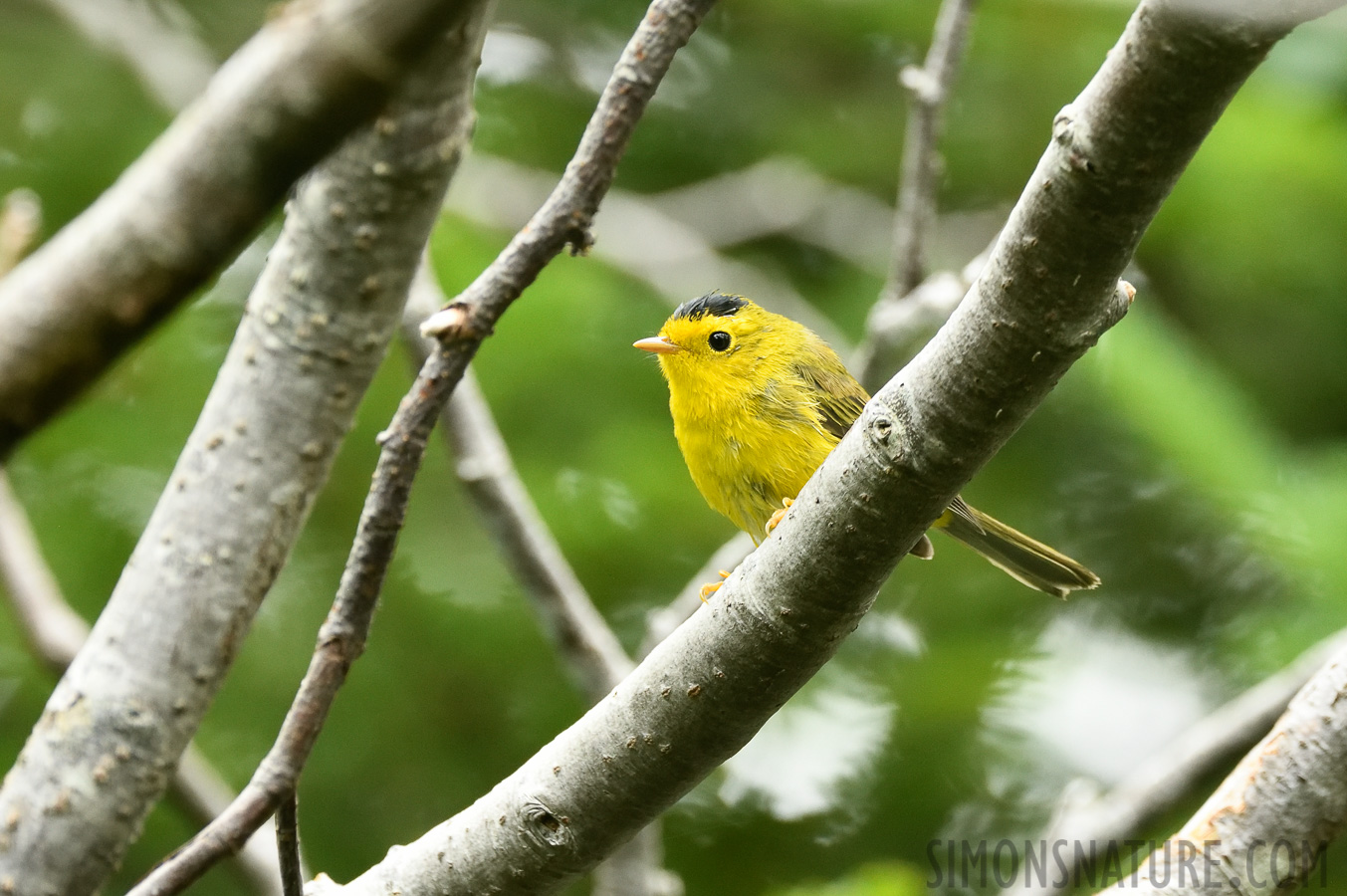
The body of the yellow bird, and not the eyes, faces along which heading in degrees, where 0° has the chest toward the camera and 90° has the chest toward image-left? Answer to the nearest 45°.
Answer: approximately 90°
